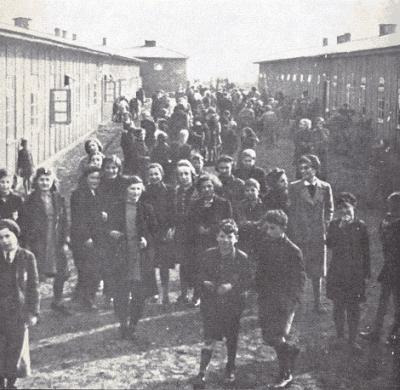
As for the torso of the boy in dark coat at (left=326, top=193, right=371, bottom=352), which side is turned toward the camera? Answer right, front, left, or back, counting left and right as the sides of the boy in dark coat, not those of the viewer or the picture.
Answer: front

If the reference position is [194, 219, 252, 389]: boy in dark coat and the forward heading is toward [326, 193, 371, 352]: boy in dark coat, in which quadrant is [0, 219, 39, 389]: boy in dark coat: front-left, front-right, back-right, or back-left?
back-left

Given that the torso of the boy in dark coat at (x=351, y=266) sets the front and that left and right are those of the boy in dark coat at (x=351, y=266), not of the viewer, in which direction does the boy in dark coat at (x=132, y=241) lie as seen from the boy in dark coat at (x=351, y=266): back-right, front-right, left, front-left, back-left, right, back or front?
right

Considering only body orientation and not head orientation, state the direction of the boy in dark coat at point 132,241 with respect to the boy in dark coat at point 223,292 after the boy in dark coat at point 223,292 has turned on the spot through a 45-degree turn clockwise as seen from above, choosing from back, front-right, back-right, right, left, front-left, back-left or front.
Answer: right

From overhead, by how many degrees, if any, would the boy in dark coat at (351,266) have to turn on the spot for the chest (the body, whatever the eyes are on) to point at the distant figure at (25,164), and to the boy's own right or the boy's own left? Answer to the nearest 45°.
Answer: approximately 135° to the boy's own right

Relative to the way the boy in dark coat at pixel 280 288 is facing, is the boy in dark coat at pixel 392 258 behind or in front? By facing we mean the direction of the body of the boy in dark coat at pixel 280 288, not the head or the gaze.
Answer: behind

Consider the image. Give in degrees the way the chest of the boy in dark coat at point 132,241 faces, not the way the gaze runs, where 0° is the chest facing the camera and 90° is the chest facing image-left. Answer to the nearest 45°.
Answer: approximately 0°

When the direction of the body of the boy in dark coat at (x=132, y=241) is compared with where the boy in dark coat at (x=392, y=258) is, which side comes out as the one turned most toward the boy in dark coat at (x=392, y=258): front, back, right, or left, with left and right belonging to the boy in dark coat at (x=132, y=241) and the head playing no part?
left

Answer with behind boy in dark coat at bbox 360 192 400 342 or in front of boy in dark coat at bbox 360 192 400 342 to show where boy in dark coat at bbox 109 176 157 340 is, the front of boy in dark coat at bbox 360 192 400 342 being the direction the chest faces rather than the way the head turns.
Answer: in front

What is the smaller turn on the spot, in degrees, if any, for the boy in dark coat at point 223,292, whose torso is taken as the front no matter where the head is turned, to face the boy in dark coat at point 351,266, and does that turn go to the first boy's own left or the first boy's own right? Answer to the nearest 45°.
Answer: approximately 135° to the first boy's own left

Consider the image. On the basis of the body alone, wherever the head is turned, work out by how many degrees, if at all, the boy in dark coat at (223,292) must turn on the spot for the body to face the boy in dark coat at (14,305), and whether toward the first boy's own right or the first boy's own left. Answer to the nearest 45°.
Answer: approximately 90° to the first boy's own right

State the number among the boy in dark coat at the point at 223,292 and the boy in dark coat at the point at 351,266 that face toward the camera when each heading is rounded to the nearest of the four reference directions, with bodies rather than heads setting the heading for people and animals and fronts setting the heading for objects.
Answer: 2

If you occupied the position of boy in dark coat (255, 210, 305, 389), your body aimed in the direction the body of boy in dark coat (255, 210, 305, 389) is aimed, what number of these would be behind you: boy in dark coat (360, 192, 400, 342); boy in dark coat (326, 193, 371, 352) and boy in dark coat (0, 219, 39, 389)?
2

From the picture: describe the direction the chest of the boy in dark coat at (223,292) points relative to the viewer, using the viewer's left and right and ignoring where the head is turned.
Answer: facing the viewer

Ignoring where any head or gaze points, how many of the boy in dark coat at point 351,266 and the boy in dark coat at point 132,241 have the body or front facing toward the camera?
2
